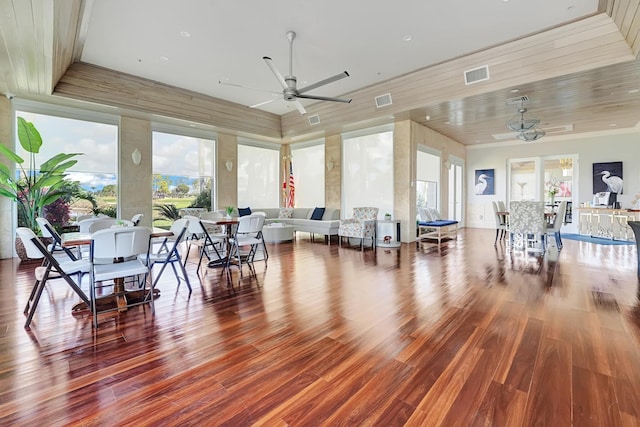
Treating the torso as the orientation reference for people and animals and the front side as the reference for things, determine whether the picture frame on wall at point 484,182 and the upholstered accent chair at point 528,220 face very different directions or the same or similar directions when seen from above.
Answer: very different directions

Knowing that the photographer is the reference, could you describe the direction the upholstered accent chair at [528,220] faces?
facing away from the viewer

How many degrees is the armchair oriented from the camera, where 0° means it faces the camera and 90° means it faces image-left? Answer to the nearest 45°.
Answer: approximately 45°

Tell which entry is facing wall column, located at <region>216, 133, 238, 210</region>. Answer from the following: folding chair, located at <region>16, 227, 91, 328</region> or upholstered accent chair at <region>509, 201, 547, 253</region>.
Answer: the folding chair

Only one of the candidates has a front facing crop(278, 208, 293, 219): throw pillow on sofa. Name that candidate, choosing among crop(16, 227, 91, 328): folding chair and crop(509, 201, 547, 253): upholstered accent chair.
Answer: the folding chair

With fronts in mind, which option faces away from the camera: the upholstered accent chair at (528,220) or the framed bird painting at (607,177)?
the upholstered accent chair

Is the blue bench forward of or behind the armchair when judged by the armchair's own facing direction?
behind

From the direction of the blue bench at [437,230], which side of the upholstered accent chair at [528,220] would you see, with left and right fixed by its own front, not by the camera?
left

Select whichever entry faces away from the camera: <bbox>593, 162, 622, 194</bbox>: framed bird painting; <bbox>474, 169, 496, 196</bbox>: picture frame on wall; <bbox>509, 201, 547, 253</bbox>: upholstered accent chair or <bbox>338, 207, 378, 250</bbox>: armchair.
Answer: the upholstered accent chair

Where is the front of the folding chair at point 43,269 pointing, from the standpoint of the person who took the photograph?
facing away from the viewer and to the right of the viewer
